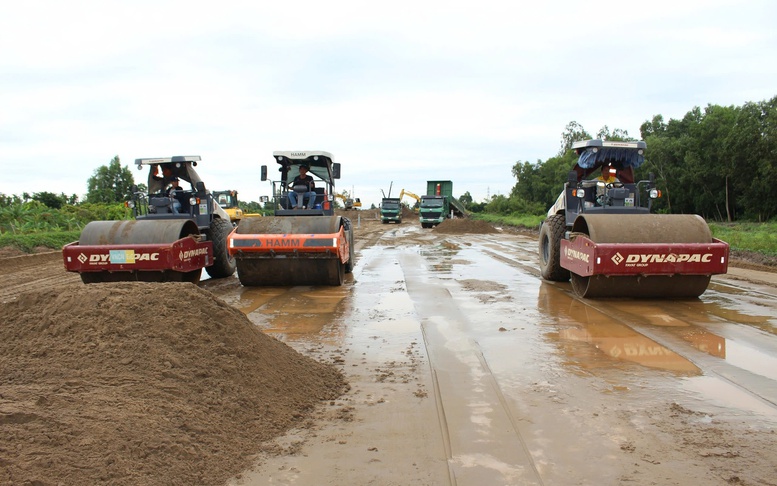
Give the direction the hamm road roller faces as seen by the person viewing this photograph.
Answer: facing the viewer

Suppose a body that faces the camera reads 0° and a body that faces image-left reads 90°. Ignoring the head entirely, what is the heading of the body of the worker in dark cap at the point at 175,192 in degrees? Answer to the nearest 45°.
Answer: approximately 45°

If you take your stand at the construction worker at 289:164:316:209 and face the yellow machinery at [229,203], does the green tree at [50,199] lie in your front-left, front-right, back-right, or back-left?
front-left

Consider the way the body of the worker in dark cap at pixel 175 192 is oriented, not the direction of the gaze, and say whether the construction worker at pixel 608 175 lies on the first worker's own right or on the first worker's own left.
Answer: on the first worker's own left

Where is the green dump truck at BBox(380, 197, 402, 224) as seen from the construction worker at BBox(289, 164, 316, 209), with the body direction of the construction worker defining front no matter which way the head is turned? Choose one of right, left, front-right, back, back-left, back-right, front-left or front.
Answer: back

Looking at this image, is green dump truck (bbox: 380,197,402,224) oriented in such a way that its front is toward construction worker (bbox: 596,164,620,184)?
yes

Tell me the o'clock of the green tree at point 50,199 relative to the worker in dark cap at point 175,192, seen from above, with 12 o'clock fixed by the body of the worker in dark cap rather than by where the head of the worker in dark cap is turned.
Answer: The green tree is roughly at 4 o'clock from the worker in dark cap.

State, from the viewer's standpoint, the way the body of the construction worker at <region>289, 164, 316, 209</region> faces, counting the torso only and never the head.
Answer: toward the camera

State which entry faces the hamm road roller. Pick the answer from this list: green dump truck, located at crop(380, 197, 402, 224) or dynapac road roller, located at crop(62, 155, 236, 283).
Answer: the green dump truck

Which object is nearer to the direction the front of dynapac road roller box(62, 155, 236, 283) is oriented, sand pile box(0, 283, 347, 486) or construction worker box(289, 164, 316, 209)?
the sand pile

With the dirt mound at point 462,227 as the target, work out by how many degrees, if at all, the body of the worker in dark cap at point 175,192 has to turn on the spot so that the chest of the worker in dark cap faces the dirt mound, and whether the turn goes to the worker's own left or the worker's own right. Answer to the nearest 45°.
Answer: approximately 180°

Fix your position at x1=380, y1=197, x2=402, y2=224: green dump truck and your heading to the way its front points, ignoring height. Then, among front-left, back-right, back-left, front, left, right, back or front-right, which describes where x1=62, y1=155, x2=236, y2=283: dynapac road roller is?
front

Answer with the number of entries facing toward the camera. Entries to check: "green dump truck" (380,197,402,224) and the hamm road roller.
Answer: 2

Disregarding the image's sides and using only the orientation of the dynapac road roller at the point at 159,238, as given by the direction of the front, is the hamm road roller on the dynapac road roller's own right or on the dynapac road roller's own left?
on the dynapac road roller's own left

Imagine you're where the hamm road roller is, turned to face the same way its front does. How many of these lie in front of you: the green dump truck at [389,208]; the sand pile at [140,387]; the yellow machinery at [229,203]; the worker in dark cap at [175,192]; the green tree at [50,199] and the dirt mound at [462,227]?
1

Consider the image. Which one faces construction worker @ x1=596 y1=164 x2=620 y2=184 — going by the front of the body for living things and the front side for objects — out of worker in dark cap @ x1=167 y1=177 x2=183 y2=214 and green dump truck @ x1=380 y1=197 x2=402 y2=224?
the green dump truck

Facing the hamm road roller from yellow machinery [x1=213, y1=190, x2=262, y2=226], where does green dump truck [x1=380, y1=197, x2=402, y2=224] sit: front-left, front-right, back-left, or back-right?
back-left

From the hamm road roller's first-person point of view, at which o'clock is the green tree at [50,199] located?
The green tree is roughly at 5 o'clock from the hamm road roller.

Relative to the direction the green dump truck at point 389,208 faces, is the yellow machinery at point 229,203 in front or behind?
in front
